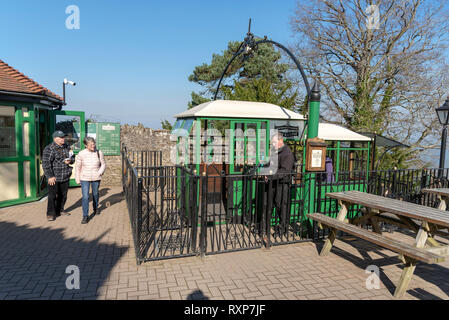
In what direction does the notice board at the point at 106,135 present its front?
toward the camera

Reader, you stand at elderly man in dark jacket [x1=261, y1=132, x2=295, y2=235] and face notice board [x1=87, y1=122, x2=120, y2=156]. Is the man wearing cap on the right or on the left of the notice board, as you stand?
left

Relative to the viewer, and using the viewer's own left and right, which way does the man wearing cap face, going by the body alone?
facing the viewer and to the right of the viewer

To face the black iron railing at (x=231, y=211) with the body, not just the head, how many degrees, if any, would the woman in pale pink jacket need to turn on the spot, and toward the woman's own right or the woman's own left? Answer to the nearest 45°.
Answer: approximately 45° to the woman's own left

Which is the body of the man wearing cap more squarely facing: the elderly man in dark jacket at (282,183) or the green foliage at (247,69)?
the elderly man in dark jacket

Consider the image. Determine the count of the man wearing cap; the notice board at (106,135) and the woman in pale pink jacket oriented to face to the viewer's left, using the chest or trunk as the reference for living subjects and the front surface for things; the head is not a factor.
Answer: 0

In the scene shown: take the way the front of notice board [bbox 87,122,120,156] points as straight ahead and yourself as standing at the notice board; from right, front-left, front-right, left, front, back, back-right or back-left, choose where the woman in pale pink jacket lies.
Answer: front

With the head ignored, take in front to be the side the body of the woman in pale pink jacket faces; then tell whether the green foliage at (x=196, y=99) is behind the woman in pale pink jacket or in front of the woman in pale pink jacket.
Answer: behind

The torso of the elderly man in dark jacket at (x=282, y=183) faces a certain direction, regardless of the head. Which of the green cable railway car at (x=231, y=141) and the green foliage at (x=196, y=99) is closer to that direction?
the green cable railway car

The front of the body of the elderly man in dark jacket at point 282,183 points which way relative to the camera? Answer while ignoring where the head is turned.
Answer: to the viewer's left

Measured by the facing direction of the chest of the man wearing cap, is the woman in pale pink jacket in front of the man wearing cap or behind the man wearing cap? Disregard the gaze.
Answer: in front
